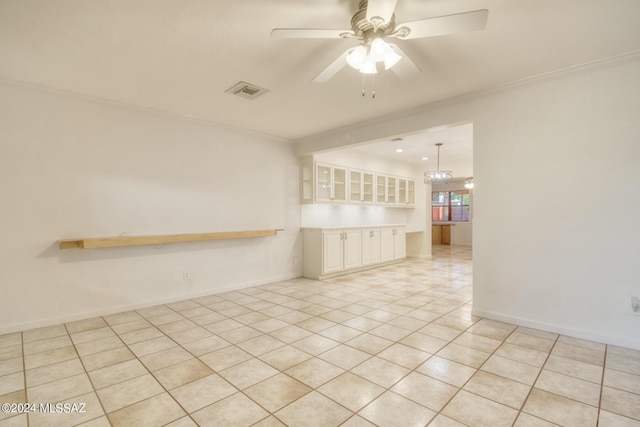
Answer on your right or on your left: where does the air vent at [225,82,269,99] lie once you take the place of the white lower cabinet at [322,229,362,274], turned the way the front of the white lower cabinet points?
on your right

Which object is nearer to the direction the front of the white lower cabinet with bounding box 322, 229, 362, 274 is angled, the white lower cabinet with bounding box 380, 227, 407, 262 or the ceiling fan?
the ceiling fan

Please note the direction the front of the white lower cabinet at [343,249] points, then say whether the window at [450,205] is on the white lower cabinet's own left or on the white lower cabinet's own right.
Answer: on the white lower cabinet's own left

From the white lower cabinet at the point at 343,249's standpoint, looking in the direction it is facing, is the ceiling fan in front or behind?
in front

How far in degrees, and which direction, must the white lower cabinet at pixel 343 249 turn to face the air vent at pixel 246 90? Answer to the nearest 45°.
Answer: approximately 45° to its right

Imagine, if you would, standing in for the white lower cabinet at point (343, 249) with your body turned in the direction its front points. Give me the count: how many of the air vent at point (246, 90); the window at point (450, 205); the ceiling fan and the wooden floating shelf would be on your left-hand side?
1

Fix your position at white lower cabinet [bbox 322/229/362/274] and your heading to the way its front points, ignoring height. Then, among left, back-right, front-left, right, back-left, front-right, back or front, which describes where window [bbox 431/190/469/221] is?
left

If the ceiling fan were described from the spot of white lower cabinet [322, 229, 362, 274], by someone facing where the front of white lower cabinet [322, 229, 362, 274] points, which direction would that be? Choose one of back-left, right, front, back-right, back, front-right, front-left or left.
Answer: front-right

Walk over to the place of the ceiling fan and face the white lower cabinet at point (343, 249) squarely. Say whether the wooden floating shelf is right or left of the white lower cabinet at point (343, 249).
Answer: left

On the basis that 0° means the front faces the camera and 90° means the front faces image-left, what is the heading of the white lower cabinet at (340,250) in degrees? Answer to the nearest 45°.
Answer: approximately 315°

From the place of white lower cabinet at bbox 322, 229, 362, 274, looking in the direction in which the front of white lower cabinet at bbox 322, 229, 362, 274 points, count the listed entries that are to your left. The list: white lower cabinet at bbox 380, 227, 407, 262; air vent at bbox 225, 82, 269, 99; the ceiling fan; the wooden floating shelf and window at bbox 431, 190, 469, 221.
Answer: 2

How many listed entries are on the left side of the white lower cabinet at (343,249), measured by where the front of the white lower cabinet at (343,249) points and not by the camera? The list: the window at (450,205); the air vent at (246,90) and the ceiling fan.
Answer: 1

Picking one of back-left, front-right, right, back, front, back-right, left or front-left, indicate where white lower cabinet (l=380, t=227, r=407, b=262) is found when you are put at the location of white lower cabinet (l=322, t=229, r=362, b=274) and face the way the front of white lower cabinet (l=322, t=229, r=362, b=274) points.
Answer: left

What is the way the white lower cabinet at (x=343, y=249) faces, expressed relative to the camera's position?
facing the viewer and to the right of the viewer
